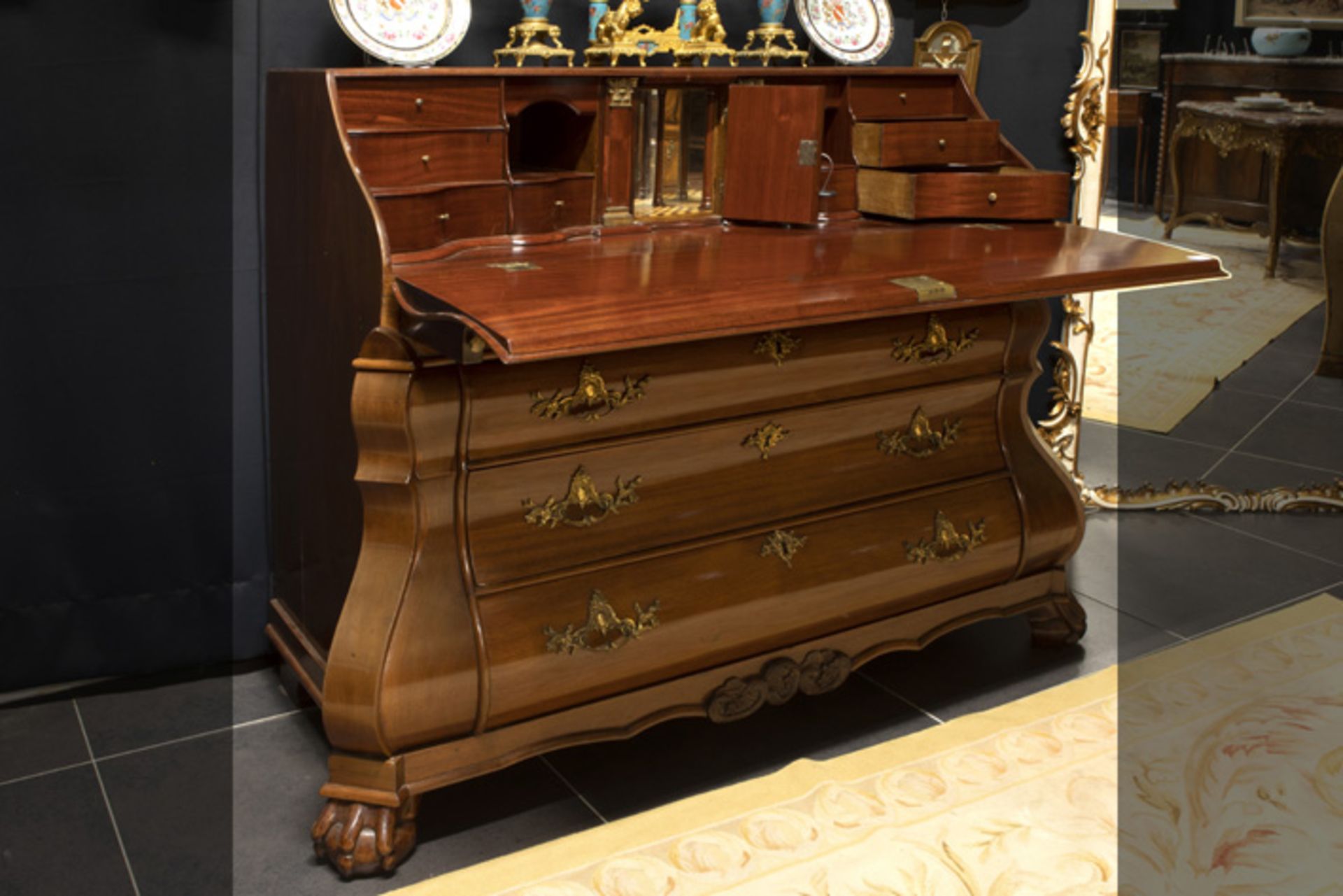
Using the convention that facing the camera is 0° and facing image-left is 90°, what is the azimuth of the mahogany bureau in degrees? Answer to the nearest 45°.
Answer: approximately 315°

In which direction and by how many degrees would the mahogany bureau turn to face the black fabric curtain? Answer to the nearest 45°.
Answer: approximately 135° to its right
